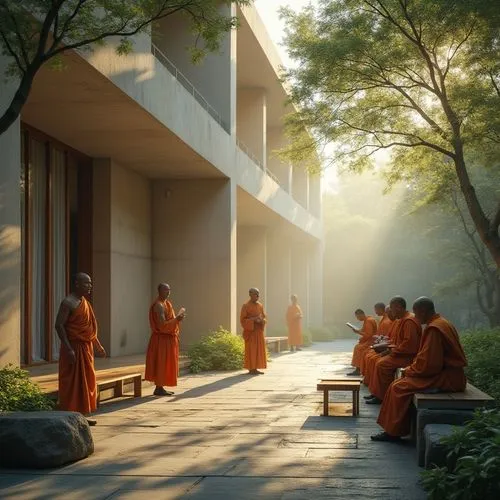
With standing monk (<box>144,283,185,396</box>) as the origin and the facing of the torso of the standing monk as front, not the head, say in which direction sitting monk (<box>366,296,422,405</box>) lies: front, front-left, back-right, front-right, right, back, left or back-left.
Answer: front-right

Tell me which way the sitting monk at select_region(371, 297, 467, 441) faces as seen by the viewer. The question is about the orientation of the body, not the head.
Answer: to the viewer's left

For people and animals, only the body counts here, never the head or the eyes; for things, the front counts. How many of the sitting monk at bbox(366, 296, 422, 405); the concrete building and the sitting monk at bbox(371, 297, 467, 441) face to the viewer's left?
2

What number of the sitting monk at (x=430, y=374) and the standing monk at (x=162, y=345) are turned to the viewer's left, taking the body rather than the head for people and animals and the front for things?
1

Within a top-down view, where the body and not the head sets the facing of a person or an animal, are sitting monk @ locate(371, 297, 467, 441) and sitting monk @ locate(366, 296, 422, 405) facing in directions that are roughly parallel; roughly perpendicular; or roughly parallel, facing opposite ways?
roughly parallel

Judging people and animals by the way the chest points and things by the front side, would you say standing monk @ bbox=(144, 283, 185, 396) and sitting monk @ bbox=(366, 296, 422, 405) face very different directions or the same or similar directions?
very different directions

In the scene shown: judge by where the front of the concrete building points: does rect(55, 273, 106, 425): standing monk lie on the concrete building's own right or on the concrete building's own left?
on the concrete building's own right

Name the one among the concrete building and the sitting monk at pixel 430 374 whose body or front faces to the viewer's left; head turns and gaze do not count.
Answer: the sitting monk

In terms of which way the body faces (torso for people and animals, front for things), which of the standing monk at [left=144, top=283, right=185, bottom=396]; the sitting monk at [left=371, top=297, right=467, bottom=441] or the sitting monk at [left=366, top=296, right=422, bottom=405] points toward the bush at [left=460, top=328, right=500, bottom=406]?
the standing monk

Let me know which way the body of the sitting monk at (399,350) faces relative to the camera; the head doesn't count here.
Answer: to the viewer's left

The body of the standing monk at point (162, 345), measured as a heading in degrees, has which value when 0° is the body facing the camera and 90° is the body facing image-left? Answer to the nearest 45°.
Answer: approximately 270°

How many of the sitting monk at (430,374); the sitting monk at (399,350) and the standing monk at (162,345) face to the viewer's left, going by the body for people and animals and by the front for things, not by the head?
2

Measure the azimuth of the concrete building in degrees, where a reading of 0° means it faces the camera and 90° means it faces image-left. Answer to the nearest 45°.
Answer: approximately 270°
